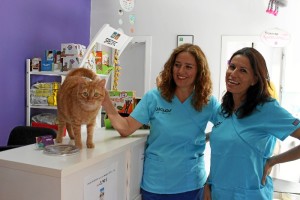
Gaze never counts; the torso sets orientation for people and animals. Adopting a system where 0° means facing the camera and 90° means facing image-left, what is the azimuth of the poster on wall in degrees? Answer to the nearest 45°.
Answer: approximately 0°

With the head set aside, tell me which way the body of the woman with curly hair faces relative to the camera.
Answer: toward the camera

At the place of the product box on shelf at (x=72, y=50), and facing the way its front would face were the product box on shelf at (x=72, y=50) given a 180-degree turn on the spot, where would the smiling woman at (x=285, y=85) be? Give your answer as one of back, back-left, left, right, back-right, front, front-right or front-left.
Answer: right

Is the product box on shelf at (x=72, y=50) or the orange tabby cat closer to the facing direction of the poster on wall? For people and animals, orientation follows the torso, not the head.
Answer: the orange tabby cat

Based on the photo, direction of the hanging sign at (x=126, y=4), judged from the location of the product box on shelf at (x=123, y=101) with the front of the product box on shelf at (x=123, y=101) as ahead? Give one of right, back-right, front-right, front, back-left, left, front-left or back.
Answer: back

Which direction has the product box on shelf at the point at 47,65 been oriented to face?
toward the camera

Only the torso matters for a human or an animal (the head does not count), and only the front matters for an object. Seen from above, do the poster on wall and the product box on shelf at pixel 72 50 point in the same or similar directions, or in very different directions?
same or similar directions

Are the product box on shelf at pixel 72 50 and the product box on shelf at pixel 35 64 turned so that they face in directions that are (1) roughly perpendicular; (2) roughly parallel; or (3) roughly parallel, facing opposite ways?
roughly parallel

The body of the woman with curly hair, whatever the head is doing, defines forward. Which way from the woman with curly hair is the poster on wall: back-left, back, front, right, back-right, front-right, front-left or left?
back

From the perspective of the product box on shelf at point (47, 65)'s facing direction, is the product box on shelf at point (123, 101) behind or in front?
in front

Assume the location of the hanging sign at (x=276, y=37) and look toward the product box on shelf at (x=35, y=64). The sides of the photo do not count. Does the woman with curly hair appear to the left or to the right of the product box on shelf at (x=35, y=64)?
left

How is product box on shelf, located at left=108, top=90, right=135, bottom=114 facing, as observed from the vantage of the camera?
facing the viewer

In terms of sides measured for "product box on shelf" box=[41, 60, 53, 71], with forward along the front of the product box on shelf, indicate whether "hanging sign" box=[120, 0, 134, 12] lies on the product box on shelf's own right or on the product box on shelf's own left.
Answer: on the product box on shelf's own left
